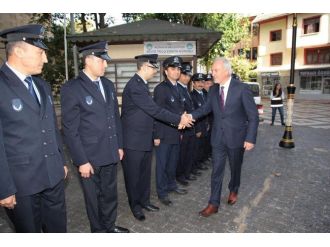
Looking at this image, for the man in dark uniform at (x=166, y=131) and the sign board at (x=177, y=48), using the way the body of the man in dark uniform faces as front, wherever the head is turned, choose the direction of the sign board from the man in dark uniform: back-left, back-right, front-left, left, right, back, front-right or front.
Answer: back-left

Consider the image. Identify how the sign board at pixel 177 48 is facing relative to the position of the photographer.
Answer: facing the viewer

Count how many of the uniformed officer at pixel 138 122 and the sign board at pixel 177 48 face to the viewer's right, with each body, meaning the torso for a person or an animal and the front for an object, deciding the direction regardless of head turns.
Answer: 1

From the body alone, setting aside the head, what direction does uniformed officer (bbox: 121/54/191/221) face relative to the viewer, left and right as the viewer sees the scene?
facing to the right of the viewer

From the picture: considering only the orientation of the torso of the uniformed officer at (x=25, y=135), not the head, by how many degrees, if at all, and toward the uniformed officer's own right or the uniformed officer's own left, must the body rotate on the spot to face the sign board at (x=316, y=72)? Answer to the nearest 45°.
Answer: approximately 90° to the uniformed officer's own left

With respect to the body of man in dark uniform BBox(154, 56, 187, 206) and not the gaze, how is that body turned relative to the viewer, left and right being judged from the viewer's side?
facing the viewer and to the right of the viewer

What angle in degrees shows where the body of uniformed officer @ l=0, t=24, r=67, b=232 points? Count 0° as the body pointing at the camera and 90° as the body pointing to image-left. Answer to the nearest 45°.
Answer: approximately 315°

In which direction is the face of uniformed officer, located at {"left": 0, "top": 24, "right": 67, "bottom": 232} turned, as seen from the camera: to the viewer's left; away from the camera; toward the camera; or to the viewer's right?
to the viewer's right

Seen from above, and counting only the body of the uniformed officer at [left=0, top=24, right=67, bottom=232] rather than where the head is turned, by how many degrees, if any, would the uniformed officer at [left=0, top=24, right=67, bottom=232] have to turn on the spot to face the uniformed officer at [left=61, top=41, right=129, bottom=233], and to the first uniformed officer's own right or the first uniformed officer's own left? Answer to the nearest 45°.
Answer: approximately 90° to the first uniformed officer's own left

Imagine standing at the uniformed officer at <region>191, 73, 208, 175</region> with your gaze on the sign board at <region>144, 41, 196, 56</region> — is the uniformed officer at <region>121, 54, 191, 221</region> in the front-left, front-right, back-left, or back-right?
back-left

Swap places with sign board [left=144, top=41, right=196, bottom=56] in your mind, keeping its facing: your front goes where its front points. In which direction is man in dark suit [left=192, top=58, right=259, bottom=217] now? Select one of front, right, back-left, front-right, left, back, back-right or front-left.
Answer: front

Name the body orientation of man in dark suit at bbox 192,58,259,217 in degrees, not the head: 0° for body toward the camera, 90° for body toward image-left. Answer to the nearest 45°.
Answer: approximately 45°

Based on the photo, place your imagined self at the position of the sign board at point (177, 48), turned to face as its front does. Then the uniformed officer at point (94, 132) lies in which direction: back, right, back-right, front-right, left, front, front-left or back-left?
front

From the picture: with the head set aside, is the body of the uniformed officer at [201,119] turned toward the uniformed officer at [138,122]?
no

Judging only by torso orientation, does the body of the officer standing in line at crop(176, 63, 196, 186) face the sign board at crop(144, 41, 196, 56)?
no

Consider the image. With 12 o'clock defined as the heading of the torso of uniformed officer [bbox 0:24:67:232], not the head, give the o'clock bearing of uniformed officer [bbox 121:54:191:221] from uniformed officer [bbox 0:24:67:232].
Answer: uniformed officer [bbox 121:54:191:221] is roughly at 9 o'clock from uniformed officer [bbox 0:24:67:232].

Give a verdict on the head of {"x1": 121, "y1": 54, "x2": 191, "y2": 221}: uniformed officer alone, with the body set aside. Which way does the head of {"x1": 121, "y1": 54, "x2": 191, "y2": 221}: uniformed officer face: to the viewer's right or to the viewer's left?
to the viewer's right

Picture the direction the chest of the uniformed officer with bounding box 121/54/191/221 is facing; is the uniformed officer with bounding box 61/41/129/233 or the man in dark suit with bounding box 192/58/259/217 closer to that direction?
the man in dark suit

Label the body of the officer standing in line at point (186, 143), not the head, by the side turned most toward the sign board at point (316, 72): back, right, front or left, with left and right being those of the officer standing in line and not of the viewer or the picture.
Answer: left
